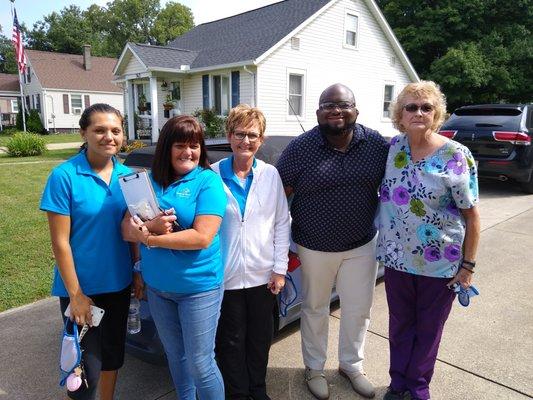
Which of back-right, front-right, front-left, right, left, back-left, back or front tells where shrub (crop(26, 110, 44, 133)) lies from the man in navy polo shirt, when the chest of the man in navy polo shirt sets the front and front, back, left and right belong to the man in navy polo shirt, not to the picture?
back-right

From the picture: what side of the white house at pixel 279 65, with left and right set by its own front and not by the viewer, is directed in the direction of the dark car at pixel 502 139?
left

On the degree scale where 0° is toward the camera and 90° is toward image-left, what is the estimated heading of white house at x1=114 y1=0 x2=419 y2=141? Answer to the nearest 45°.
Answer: approximately 45°

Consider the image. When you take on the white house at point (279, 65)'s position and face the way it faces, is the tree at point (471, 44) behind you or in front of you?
behind

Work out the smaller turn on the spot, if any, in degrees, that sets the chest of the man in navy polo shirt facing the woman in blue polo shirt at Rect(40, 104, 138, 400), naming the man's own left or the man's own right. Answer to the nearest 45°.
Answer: approximately 45° to the man's own right

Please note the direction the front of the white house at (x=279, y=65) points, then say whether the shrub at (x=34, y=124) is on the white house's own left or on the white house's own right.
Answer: on the white house's own right

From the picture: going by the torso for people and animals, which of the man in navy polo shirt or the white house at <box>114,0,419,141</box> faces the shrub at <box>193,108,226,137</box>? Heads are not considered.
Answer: the white house

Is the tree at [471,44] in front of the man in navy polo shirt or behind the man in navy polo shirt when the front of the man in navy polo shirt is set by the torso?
behind

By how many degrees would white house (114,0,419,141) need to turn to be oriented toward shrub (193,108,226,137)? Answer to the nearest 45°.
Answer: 0° — it already faces it

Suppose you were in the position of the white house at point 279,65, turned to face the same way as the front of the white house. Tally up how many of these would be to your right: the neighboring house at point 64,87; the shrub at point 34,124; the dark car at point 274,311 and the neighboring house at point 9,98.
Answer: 3

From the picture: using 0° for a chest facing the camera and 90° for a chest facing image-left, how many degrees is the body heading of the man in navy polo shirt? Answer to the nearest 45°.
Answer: approximately 0°

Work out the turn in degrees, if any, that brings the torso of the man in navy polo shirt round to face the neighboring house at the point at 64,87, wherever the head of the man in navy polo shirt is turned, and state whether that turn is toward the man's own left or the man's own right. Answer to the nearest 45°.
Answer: approximately 135° to the man's own right
